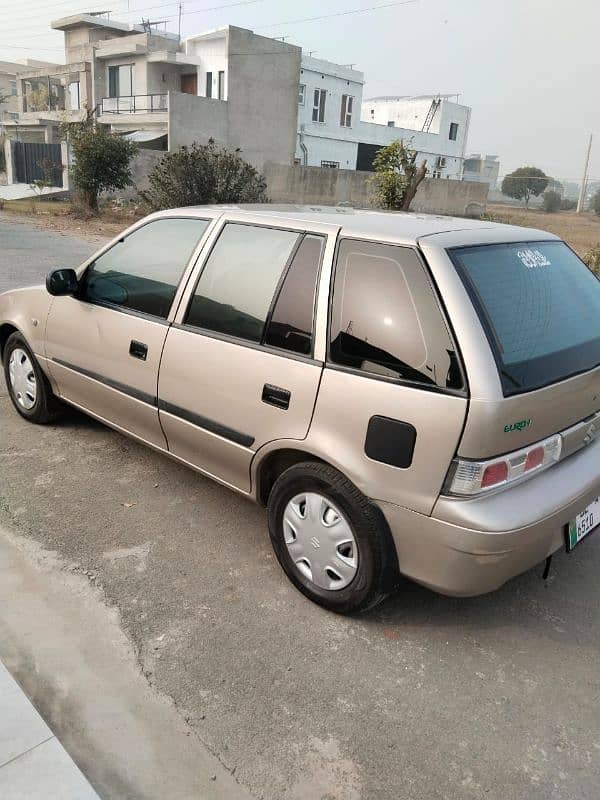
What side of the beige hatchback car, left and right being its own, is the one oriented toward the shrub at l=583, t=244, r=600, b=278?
right

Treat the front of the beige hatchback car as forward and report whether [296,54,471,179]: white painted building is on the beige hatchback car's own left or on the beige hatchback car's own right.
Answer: on the beige hatchback car's own right

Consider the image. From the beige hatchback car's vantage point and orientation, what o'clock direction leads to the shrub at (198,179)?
The shrub is roughly at 1 o'clock from the beige hatchback car.

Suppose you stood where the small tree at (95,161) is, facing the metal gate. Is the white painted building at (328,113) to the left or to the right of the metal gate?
right

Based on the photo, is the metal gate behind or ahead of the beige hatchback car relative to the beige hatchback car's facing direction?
ahead

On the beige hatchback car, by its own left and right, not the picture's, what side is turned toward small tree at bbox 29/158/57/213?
front

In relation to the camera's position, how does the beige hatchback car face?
facing away from the viewer and to the left of the viewer

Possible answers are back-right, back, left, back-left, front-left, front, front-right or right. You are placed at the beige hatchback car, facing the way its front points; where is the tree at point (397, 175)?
front-right

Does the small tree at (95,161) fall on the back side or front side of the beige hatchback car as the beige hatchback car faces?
on the front side
